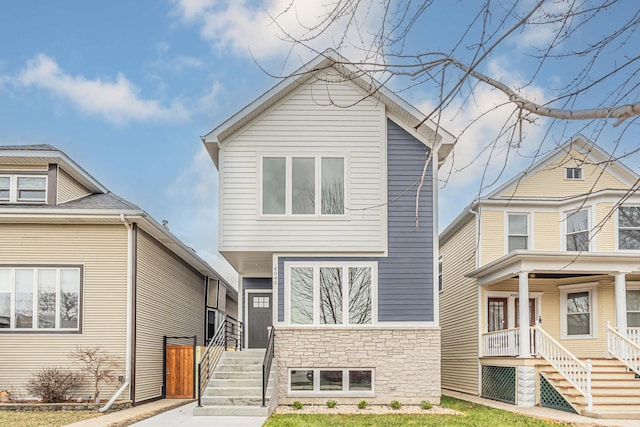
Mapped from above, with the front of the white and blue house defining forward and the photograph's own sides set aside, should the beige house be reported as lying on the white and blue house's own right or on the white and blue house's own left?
on the white and blue house's own right

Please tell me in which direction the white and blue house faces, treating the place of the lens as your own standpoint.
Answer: facing the viewer

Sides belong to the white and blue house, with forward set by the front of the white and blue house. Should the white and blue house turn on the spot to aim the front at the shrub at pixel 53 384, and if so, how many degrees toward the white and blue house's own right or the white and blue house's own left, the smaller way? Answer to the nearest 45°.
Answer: approximately 90° to the white and blue house's own right

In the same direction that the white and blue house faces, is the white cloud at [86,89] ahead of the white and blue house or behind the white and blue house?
behind

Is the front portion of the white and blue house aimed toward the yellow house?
no
